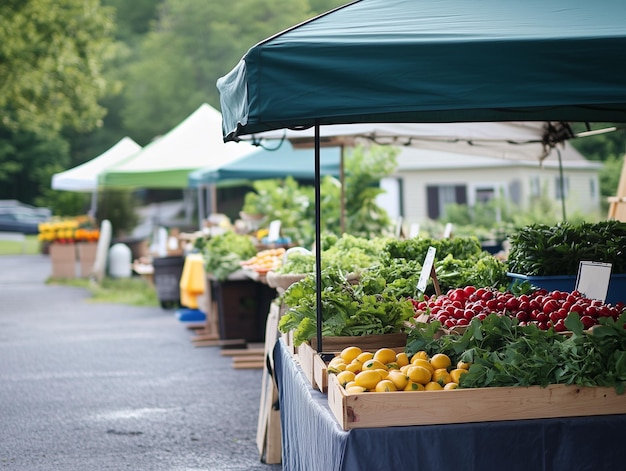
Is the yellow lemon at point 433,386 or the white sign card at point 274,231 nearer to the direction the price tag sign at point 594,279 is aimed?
the yellow lemon

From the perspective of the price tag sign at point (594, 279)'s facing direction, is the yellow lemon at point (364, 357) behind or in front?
in front

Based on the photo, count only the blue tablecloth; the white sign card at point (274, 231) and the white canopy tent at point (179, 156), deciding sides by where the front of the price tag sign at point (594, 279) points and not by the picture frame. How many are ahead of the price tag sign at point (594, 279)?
1

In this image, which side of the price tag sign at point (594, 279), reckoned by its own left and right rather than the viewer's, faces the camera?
front

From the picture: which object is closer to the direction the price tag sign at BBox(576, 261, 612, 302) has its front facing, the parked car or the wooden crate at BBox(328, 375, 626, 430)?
the wooden crate

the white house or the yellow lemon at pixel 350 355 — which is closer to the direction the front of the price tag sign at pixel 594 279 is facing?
the yellow lemon
